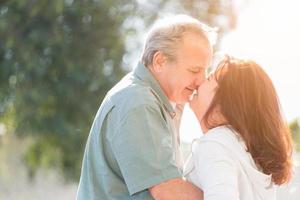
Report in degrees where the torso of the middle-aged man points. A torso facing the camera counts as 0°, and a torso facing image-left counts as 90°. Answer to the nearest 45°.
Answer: approximately 270°

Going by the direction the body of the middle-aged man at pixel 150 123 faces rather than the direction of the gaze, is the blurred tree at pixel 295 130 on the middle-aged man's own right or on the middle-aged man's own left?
on the middle-aged man's own left
